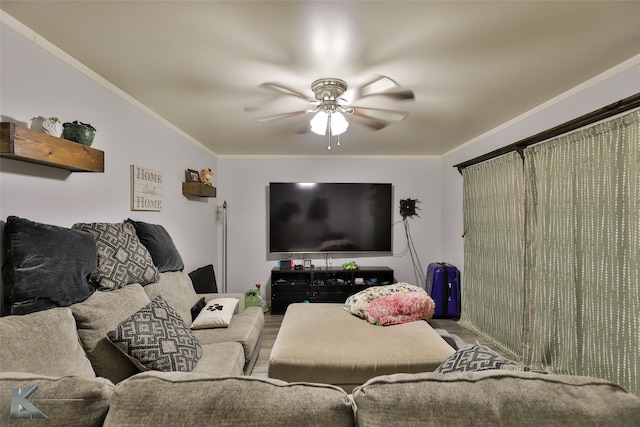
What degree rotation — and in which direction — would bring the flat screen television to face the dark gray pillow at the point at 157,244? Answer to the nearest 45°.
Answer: approximately 45° to its right

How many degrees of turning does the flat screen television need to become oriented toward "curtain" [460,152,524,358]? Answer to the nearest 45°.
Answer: approximately 45° to its left

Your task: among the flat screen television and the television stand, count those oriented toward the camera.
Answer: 2

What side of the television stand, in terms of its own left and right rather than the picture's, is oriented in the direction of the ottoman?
front

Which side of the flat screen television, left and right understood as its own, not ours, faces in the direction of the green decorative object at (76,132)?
front

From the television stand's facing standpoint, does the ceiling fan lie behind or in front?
in front

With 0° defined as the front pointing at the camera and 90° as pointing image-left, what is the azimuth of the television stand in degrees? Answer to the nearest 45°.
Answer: approximately 0°

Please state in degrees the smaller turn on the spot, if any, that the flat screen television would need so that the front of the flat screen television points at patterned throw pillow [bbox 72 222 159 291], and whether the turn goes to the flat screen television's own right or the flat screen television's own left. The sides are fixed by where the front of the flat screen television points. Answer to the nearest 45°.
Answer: approximately 45° to the flat screen television's own right

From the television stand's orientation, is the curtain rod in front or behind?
in front
